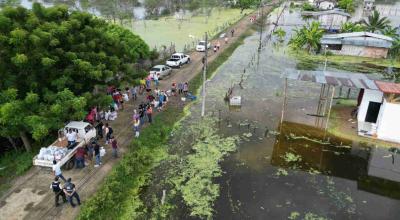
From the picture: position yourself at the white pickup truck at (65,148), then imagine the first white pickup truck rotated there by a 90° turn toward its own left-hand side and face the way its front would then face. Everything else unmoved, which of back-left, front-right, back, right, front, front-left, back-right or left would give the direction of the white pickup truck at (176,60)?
right

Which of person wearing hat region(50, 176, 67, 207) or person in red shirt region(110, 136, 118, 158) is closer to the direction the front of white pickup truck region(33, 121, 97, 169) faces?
the person in red shirt

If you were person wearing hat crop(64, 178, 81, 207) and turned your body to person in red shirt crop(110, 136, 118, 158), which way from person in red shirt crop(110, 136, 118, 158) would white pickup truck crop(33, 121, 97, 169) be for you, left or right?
left

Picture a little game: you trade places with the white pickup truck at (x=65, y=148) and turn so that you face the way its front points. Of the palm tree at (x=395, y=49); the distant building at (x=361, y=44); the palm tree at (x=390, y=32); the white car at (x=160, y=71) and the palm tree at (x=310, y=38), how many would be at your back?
0

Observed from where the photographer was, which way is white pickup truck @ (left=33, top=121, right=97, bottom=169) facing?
facing away from the viewer and to the right of the viewer

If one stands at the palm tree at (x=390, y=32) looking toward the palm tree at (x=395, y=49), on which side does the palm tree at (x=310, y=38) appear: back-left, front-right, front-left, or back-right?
front-right

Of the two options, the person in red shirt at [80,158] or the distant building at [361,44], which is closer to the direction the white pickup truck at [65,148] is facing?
the distant building

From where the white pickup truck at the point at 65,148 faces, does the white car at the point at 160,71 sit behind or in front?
in front

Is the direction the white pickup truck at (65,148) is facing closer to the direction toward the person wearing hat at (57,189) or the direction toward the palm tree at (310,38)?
the palm tree

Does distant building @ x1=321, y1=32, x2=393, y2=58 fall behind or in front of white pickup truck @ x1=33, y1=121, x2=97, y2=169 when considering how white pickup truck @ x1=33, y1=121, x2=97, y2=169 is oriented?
in front

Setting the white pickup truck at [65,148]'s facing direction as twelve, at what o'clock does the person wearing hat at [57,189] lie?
The person wearing hat is roughly at 5 o'clock from the white pickup truck.

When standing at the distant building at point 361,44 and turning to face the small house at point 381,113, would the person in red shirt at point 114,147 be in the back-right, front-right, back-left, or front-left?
front-right

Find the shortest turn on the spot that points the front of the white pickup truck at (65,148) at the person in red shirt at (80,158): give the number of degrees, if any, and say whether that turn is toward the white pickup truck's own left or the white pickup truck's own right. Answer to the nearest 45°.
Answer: approximately 90° to the white pickup truck's own right

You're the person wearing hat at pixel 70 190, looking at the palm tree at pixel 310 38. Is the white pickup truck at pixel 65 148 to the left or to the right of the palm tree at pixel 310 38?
left

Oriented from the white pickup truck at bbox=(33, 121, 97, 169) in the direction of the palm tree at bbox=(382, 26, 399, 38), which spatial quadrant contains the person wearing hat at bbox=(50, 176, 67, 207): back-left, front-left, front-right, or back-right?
back-right
